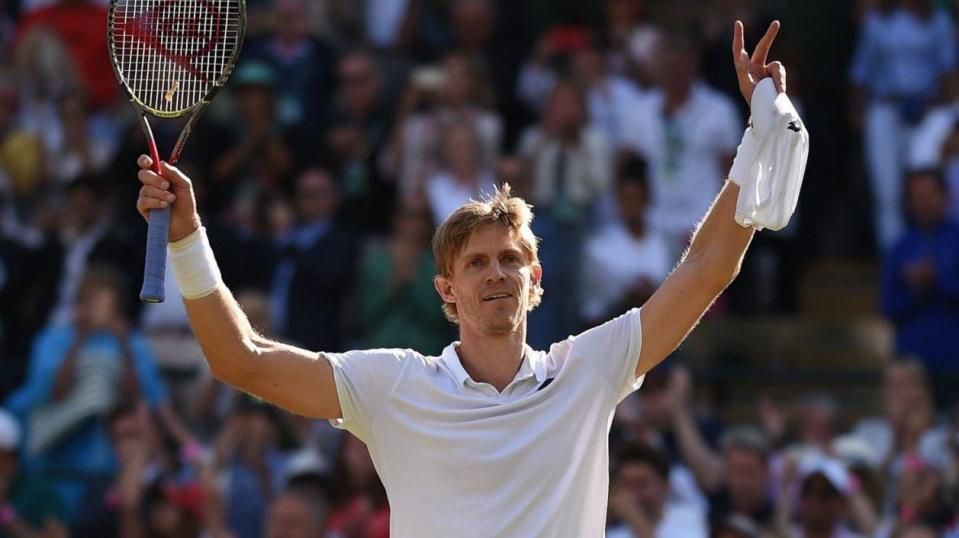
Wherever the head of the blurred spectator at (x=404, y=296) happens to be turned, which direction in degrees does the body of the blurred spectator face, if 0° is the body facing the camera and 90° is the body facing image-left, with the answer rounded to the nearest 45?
approximately 0°

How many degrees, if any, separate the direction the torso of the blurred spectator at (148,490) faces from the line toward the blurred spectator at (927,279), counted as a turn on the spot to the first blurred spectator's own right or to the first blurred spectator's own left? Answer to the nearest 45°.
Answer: approximately 90° to the first blurred spectator's own left

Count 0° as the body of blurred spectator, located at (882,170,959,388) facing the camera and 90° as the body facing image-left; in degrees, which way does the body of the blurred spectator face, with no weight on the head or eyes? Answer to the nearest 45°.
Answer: approximately 0°
